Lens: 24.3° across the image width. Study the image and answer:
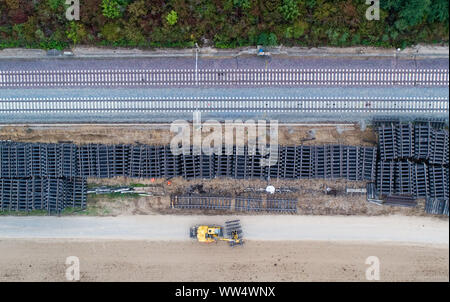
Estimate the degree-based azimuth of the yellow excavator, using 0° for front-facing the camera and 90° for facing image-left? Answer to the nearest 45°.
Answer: approximately 270°
